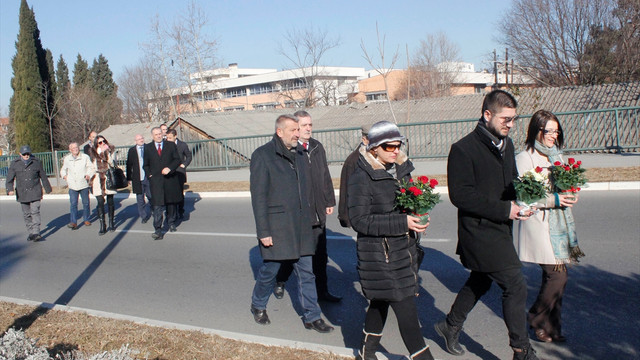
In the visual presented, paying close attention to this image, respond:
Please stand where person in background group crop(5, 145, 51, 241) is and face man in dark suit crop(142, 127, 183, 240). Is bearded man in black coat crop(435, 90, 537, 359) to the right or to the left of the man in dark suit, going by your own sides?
right

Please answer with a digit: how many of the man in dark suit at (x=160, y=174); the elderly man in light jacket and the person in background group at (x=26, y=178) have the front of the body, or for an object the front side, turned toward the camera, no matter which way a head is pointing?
3

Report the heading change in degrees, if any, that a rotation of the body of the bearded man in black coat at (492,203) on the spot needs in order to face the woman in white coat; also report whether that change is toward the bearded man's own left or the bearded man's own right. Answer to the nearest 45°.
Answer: approximately 90° to the bearded man's own left

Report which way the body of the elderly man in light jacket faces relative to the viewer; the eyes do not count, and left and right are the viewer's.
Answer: facing the viewer

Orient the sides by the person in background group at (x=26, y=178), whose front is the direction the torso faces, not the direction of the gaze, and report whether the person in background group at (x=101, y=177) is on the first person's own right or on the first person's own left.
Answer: on the first person's own left

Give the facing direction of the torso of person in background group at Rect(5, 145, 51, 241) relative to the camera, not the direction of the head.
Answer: toward the camera

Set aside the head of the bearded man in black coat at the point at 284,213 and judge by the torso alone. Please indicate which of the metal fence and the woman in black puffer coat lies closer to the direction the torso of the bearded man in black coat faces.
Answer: the woman in black puffer coat

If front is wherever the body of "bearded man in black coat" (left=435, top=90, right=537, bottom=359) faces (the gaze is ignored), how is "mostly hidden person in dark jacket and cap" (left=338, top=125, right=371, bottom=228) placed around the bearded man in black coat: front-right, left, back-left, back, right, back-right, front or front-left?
back

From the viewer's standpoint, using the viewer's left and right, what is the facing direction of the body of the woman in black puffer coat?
facing the viewer and to the right of the viewer

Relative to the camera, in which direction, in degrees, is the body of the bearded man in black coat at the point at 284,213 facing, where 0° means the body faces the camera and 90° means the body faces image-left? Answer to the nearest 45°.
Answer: approximately 315°
